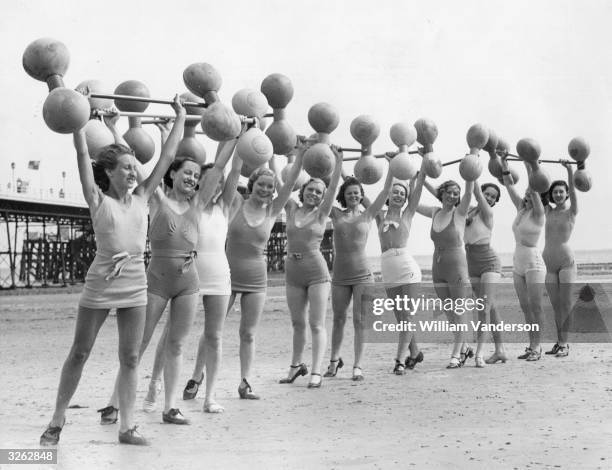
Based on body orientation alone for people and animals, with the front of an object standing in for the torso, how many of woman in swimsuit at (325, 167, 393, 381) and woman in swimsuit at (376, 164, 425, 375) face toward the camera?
2

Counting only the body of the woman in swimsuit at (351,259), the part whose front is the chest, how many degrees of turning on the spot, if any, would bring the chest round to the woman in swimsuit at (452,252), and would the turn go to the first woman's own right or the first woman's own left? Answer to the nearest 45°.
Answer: approximately 135° to the first woman's own left

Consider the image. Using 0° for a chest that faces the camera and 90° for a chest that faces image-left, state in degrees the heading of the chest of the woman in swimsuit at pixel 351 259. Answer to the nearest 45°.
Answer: approximately 0°

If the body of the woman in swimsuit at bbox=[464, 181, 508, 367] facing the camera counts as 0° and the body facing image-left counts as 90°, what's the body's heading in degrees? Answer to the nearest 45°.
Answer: approximately 45°

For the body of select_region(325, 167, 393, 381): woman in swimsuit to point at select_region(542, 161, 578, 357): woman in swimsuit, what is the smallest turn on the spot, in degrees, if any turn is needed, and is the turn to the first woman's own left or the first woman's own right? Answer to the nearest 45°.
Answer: approximately 135° to the first woman's own left
